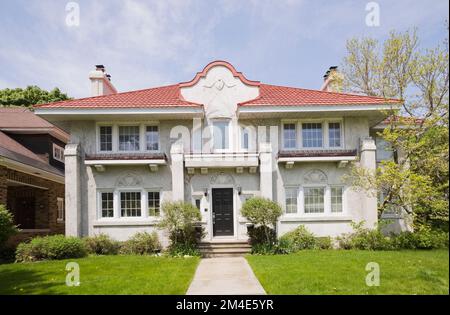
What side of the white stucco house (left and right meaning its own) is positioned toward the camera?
front

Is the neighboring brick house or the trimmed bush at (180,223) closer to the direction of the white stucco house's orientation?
the trimmed bush

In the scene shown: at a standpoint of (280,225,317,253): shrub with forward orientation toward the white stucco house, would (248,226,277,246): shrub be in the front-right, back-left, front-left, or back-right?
front-left

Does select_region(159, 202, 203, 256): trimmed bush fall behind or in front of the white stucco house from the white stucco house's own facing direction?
in front
